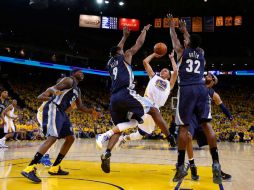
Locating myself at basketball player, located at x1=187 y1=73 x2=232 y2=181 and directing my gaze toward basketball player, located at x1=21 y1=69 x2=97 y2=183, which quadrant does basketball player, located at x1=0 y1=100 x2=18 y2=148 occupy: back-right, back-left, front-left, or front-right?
front-right

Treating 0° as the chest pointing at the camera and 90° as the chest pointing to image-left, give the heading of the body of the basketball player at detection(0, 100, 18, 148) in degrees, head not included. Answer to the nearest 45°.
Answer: approximately 270°

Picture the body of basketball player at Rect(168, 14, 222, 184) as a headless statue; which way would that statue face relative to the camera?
away from the camera

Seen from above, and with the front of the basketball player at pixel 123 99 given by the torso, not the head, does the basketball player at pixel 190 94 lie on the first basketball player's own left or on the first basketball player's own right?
on the first basketball player's own right

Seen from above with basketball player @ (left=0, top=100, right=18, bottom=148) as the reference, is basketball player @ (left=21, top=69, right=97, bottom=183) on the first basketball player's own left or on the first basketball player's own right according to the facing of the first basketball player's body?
on the first basketball player's own right

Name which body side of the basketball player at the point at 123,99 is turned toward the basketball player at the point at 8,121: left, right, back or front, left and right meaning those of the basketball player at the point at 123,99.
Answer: left

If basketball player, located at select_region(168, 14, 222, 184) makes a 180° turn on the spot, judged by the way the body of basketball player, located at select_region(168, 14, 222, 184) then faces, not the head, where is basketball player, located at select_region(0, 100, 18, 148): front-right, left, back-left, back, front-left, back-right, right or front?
back-right

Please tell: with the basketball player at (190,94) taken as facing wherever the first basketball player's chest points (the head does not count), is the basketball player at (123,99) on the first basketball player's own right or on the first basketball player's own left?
on the first basketball player's own left

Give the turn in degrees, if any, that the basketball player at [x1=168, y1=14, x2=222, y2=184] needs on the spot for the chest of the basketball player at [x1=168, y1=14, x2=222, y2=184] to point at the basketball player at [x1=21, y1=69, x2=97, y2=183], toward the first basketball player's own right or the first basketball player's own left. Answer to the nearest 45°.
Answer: approximately 90° to the first basketball player's own left
